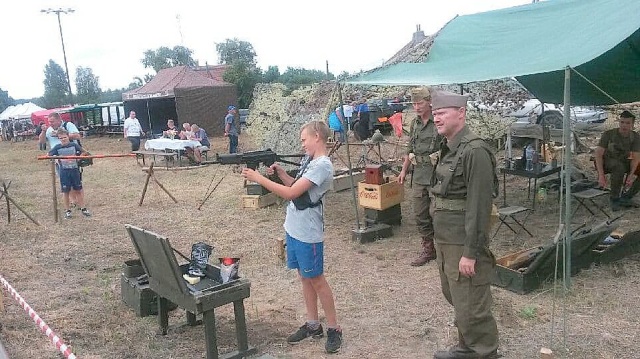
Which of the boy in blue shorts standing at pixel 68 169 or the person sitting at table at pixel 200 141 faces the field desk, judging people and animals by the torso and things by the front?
the boy in blue shorts standing

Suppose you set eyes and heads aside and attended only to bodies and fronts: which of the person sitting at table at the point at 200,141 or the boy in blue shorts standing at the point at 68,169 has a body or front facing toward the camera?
the boy in blue shorts standing

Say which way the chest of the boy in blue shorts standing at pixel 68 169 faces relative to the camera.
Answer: toward the camera

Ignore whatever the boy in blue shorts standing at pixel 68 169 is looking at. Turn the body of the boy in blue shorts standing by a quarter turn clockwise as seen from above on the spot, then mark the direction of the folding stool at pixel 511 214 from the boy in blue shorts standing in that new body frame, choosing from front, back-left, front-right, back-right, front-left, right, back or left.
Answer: back-left

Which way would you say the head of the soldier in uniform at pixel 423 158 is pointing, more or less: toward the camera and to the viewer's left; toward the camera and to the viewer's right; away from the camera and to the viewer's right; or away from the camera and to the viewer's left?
toward the camera and to the viewer's left

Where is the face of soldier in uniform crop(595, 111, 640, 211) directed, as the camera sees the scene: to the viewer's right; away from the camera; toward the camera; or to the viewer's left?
toward the camera

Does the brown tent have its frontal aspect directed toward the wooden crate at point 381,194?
no

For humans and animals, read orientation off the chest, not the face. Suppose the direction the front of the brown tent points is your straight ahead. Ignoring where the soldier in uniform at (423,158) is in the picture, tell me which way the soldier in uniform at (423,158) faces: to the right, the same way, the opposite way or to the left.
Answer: the same way

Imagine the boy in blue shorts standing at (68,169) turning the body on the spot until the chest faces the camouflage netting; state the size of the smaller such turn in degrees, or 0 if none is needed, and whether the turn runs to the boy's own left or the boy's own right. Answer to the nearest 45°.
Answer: approximately 135° to the boy's own left

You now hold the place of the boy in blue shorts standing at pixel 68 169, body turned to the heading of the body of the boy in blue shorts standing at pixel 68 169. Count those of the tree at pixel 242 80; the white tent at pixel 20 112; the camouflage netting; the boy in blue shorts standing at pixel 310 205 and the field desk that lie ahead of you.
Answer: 2

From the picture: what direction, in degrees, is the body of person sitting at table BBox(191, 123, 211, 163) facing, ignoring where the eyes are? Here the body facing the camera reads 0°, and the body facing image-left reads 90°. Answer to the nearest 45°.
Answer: approximately 90°

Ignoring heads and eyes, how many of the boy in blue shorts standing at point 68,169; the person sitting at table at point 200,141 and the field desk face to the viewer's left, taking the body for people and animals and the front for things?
1

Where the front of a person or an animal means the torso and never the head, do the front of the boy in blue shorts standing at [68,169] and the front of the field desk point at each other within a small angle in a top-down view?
no

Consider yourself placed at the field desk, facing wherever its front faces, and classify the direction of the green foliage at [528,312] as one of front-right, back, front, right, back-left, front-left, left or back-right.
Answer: front-right

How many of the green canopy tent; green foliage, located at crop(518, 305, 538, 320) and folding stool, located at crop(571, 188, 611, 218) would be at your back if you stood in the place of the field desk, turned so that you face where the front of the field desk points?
0

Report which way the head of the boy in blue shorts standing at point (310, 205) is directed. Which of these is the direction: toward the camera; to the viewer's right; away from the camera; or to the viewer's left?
to the viewer's left

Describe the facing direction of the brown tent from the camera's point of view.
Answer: facing the viewer and to the left of the viewer
